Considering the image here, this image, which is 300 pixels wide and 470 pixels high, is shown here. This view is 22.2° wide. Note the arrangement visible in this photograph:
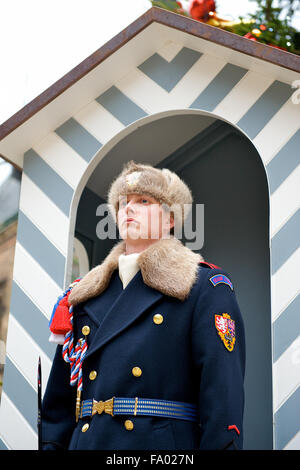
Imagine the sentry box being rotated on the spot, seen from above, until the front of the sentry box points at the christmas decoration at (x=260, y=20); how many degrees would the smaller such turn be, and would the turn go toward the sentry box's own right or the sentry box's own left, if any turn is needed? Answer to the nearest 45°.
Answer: approximately 135° to the sentry box's own right

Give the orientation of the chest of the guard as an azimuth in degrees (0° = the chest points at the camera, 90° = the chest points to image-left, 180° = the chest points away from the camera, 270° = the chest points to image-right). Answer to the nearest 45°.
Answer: approximately 45°

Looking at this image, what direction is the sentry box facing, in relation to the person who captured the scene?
facing the viewer and to the left of the viewer

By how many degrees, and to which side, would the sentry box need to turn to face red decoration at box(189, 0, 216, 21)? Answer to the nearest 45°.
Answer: approximately 135° to its right
